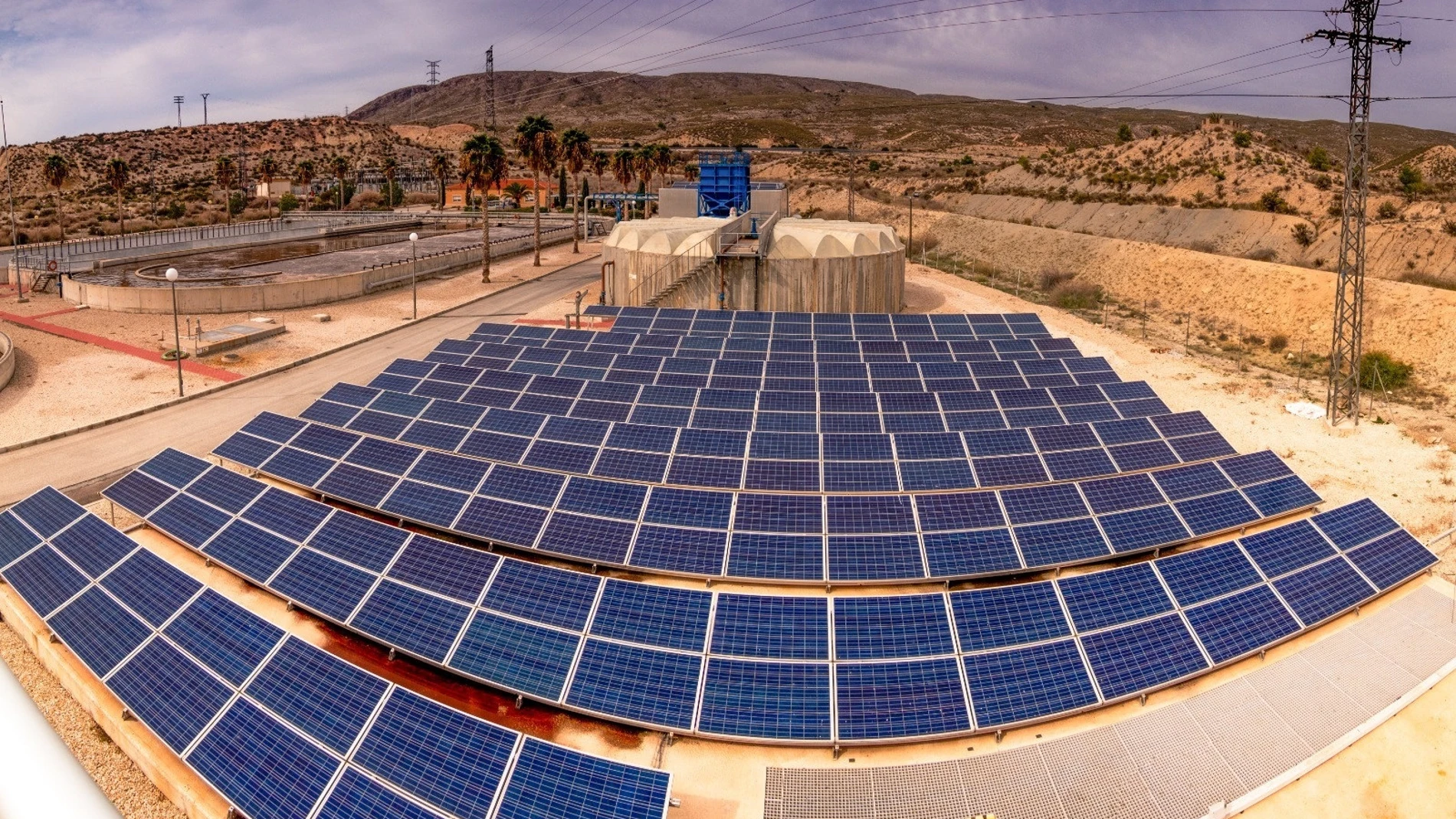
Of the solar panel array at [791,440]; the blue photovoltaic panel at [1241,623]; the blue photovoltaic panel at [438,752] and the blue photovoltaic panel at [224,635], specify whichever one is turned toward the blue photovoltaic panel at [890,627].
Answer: the solar panel array

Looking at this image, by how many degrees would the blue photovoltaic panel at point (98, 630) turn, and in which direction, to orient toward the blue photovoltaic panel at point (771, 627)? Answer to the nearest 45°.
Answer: approximately 90° to its left

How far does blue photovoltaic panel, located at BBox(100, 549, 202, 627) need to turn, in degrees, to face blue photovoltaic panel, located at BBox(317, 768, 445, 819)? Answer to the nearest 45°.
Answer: approximately 45° to its left

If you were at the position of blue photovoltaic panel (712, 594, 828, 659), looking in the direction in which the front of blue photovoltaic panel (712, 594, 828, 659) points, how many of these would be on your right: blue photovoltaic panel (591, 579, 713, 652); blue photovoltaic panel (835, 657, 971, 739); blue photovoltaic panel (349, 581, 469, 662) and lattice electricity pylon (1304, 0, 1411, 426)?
2

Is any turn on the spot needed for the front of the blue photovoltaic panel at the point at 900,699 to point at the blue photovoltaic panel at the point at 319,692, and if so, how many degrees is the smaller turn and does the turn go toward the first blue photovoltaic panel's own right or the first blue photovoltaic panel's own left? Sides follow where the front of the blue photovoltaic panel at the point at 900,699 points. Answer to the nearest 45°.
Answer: approximately 90° to the first blue photovoltaic panel's own right

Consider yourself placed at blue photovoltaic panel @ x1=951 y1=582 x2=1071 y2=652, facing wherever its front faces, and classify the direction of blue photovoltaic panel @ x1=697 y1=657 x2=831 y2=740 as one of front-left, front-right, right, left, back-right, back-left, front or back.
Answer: front-right

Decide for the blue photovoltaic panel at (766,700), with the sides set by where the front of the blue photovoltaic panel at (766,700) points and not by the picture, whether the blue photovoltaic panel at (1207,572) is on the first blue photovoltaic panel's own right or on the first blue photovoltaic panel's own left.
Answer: on the first blue photovoltaic panel's own left

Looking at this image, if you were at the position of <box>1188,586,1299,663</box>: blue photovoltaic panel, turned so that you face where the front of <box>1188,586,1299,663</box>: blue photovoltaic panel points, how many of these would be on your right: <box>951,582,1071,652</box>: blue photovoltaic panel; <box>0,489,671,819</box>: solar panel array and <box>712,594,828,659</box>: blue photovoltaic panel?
3

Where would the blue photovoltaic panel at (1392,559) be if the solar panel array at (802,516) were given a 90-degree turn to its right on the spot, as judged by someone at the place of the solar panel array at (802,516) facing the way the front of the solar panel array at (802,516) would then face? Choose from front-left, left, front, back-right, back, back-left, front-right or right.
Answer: back

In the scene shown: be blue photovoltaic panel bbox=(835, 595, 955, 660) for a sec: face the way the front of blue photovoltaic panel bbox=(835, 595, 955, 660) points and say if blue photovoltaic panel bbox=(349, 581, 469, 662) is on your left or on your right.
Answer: on your right

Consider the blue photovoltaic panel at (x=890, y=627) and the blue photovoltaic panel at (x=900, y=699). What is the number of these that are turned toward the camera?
2

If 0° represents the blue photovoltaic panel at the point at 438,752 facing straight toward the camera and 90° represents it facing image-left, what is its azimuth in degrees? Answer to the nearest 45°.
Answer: approximately 45°

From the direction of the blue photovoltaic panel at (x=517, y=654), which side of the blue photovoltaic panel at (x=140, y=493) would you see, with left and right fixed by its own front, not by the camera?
left
